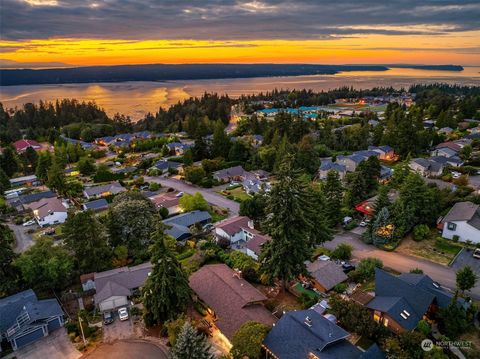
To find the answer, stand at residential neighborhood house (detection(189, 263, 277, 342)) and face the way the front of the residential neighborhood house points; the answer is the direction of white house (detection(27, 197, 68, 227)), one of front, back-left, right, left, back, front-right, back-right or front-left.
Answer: right

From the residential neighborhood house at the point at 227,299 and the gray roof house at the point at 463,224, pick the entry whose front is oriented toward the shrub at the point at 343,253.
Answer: the gray roof house

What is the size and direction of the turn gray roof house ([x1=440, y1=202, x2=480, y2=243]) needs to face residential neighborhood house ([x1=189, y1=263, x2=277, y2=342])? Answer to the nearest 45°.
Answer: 0° — it already faces it

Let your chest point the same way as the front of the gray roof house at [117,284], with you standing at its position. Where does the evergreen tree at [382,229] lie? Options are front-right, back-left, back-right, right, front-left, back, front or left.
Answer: left

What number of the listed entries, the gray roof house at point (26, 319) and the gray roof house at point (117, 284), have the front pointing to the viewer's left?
0

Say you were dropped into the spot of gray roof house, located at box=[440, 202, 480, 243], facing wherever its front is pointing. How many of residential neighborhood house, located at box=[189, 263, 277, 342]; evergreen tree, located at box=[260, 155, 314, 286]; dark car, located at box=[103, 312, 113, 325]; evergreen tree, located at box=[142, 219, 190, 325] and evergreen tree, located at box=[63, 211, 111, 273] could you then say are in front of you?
5

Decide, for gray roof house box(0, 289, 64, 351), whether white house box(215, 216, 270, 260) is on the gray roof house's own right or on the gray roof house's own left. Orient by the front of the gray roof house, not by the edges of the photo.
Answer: on the gray roof house's own left

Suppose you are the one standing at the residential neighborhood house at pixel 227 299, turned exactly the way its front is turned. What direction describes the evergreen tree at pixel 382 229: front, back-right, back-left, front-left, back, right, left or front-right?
back

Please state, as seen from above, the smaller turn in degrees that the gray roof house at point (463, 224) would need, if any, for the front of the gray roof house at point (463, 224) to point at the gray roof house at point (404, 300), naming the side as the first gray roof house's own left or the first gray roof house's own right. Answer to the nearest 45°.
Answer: approximately 45° to the first gray roof house's own left
